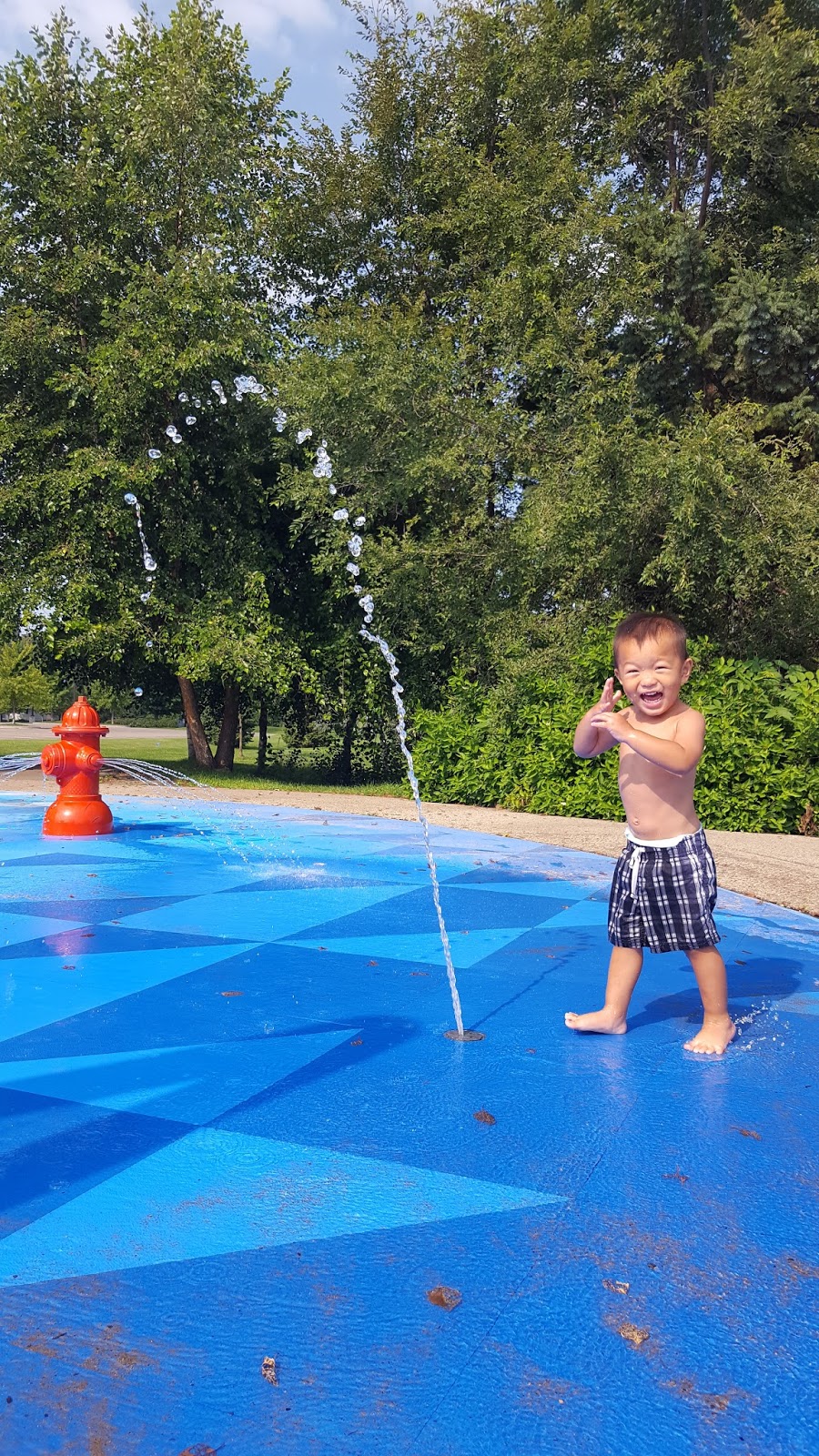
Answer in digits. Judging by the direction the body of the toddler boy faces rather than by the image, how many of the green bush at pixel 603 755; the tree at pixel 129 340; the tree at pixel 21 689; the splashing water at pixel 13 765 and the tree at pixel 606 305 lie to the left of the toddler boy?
0

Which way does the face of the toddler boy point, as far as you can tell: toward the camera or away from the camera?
toward the camera

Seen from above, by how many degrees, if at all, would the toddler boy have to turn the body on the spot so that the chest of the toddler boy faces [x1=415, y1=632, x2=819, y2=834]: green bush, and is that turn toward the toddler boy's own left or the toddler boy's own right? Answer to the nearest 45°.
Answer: approximately 135° to the toddler boy's own right

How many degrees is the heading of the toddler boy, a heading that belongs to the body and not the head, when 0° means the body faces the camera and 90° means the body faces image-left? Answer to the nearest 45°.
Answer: approximately 45°

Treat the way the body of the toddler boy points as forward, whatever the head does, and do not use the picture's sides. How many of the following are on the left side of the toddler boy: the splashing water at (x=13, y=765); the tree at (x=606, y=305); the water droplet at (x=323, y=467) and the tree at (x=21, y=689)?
0

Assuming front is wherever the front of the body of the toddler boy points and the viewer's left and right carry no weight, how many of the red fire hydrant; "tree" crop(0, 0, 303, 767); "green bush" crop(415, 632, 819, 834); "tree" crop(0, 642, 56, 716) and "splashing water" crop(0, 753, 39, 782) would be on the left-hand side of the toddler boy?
0

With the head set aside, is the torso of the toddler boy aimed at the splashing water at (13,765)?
no

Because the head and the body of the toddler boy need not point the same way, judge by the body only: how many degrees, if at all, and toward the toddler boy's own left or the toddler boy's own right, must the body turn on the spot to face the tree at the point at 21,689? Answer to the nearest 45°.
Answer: approximately 90° to the toddler boy's own right

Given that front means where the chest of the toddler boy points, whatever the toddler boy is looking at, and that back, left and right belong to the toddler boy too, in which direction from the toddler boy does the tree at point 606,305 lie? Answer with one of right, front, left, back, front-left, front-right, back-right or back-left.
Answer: back-right

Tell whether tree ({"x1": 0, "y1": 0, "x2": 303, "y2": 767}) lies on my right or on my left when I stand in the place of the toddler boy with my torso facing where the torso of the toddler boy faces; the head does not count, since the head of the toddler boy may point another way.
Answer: on my right

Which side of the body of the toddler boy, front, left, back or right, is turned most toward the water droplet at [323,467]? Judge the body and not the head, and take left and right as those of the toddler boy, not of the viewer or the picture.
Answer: right

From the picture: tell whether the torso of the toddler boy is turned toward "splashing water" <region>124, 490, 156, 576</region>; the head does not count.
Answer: no
